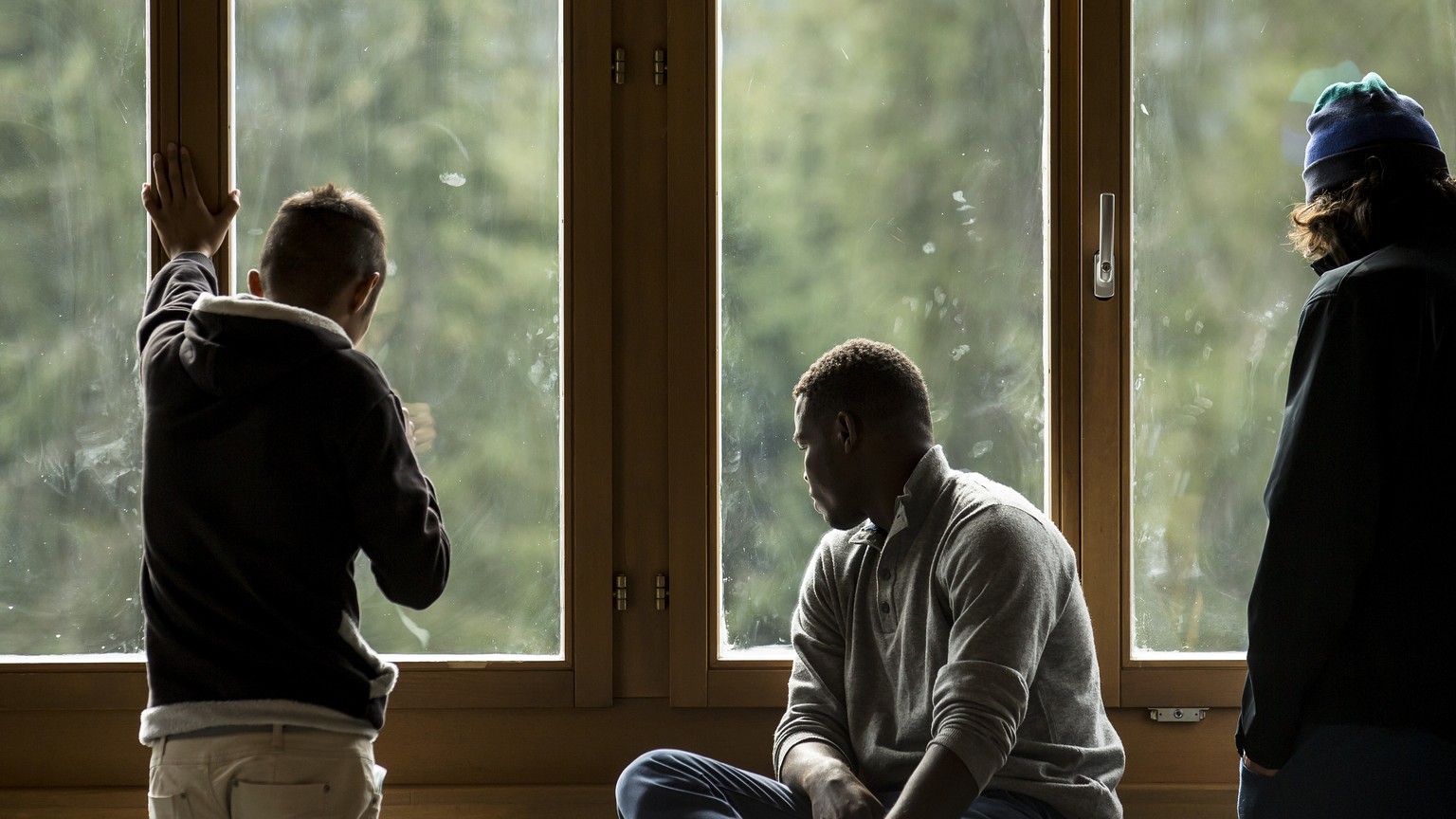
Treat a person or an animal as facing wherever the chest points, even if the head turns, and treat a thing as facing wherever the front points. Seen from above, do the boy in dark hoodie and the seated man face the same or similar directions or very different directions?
very different directions

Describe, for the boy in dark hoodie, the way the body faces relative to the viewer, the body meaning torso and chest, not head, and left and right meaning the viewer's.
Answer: facing away from the viewer and to the right of the viewer

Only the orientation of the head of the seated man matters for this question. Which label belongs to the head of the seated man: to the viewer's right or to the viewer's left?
to the viewer's left

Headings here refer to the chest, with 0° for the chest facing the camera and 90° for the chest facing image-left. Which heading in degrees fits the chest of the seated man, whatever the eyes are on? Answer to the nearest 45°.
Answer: approximately 45°

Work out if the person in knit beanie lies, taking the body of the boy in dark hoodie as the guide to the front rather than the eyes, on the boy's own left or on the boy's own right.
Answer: on the boy's own right
